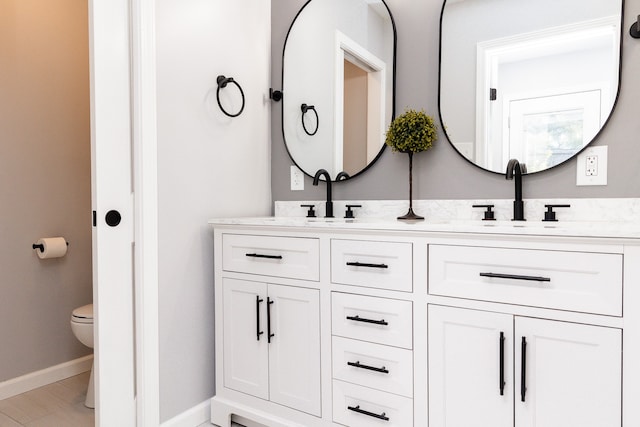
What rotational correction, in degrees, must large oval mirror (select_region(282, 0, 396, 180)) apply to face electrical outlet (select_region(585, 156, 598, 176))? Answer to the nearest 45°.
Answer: approximately 90° to its left

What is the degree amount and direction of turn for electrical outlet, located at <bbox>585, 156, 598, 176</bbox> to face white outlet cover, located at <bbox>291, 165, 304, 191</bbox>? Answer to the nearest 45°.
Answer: approximately 90° to its right

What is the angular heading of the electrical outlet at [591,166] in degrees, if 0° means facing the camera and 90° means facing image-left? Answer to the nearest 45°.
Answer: approximately 0°

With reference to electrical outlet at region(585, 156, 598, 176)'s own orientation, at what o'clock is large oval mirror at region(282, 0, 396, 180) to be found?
The large oval mirror is roughly at 3 o'clock from the electrical outlet.

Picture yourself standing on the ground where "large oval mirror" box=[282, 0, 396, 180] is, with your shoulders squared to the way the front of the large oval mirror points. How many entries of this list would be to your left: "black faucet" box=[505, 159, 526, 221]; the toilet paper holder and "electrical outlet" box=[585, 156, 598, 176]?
2

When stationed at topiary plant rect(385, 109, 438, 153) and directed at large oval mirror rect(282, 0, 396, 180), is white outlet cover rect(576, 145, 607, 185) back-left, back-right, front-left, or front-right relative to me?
back-right

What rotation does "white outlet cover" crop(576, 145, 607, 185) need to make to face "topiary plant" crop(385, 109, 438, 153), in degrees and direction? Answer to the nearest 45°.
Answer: approximately 90° to its right
